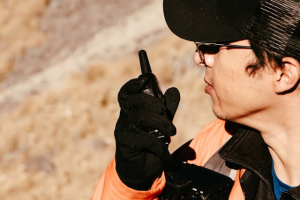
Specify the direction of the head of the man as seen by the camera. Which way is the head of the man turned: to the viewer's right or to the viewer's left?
to the viewer's left

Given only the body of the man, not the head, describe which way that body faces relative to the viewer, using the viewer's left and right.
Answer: facing the viewer and to the left of the viewer
